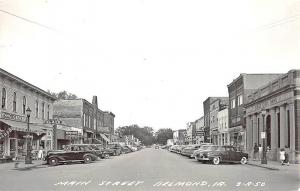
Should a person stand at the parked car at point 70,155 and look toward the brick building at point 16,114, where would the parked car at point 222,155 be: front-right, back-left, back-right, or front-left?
back-right

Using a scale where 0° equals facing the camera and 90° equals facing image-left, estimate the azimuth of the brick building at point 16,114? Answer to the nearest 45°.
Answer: approximately 315°

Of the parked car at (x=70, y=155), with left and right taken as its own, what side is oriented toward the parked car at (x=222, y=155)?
back

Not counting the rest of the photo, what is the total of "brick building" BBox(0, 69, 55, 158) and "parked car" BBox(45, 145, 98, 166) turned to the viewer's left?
1

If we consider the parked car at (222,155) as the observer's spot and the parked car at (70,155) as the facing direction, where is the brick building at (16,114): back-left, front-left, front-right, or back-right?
front-right

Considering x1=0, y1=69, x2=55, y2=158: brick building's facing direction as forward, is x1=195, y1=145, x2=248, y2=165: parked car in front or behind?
in front

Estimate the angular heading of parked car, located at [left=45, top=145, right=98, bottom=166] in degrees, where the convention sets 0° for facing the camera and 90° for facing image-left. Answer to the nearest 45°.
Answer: approximately 90°

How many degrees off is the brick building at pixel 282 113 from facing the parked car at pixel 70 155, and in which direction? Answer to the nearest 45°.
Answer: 0° — it already faces it

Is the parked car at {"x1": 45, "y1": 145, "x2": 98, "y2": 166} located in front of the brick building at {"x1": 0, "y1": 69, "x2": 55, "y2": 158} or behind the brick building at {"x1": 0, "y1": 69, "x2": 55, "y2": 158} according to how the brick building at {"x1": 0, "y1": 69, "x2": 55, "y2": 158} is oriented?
in front

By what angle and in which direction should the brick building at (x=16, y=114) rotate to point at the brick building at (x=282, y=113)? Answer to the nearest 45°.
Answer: approximately 45° to its left

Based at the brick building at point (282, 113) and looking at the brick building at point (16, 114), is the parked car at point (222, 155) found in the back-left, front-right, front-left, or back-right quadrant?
front-left

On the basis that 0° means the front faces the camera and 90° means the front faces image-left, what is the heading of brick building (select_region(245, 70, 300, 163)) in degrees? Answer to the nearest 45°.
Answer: approximately 45°

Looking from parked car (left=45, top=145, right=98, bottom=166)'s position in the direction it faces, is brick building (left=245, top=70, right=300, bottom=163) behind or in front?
behind
